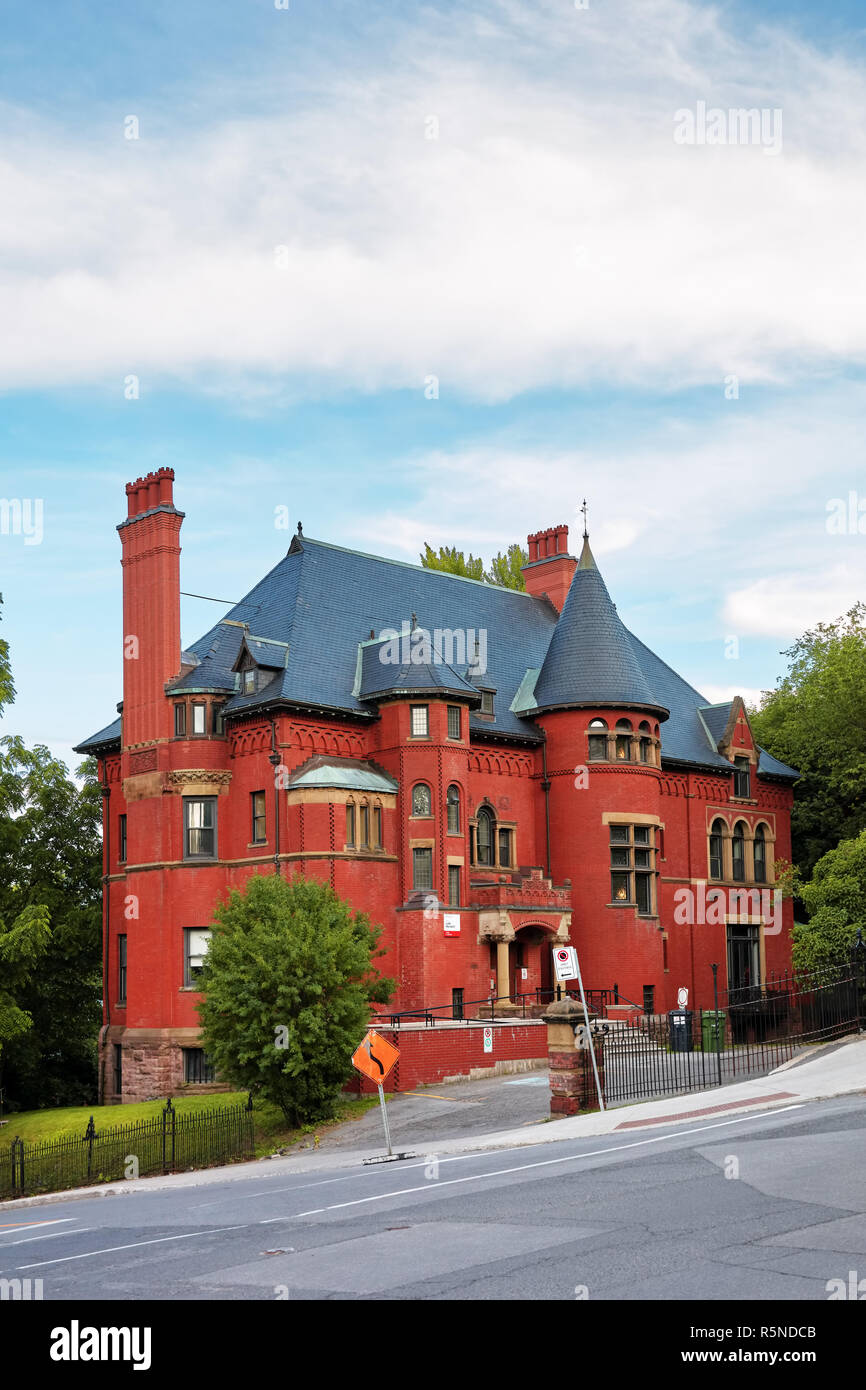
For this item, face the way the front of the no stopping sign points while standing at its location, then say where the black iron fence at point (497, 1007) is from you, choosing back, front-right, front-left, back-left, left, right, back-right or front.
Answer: back

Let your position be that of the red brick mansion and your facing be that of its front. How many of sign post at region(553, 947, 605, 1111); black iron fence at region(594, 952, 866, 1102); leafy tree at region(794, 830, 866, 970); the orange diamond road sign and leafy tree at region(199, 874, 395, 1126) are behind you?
0

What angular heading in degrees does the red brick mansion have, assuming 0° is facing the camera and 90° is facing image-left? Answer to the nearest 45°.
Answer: approximately 315°

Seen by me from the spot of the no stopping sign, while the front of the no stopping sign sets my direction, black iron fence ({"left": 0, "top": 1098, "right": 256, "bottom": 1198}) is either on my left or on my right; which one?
on my right

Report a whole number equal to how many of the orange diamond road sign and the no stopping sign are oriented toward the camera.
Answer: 2

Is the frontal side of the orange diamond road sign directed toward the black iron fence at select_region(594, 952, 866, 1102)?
no

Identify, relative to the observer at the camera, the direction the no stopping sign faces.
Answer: facing the viewer

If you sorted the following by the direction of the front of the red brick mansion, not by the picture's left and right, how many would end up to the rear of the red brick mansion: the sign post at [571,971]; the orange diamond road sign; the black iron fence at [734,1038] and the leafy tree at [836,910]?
0

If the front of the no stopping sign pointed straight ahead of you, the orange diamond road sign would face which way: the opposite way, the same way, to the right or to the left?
the same way

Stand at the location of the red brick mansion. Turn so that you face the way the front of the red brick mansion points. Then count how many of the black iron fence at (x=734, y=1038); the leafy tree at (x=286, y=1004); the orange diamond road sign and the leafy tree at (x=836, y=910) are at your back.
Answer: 0

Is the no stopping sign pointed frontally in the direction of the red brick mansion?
no

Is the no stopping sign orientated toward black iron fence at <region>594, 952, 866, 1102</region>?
no

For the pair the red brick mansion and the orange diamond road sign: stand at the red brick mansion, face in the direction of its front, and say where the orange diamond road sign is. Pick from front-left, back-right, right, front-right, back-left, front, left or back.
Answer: front-right

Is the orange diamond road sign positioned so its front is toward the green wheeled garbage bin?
no
